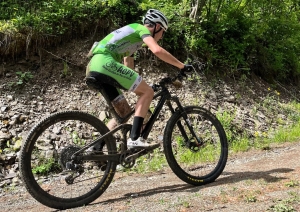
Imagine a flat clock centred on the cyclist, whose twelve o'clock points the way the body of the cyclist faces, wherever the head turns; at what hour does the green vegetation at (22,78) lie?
The green vegetation is roughly at 8 o'clock from the cyclist.

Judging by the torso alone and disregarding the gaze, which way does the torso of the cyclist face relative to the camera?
to the viewer's right
